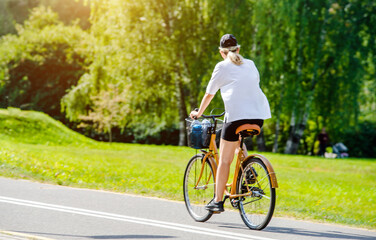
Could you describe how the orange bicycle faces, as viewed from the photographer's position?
facing away from the viewer and to the left of the viewer

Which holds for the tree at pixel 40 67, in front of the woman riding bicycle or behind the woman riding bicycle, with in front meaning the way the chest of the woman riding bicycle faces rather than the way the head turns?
in front

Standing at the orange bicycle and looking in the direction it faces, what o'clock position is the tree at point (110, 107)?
The tree is roughly at 1 o'clock from the orange bicycle.

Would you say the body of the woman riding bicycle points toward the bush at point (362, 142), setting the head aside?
no

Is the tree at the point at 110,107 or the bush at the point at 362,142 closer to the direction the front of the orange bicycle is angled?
the tree

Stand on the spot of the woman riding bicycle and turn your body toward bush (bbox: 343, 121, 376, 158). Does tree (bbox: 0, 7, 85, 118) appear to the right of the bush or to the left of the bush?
left

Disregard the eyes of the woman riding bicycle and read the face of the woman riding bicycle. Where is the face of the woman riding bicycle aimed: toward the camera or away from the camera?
away from the camera

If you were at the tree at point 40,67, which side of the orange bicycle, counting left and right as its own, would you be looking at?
front

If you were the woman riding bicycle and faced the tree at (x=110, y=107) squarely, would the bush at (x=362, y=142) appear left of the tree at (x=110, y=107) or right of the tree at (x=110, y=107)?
right

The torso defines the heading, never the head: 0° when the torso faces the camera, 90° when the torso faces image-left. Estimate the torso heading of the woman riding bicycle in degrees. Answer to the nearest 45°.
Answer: approximately 135°

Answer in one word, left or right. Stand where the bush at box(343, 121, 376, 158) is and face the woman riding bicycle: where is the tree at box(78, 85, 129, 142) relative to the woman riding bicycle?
right

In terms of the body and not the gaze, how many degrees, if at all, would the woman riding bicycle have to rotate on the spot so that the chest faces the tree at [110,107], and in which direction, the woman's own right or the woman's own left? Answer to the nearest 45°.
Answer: approximately 45° to the woman's own right
